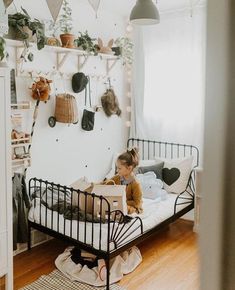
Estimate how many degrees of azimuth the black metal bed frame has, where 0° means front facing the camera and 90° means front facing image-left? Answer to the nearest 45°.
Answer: approximately 45°

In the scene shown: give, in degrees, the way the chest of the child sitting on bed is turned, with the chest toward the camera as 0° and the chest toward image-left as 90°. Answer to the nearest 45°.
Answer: approximately 90°

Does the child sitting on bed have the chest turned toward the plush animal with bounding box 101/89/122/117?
no

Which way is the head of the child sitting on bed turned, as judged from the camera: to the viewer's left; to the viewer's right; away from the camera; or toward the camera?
to the viewer's left

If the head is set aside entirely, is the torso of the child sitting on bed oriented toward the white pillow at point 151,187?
no
